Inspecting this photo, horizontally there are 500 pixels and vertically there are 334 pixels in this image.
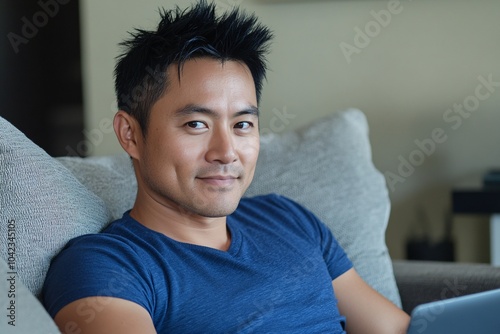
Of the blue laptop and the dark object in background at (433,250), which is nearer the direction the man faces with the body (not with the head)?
the blue laptop

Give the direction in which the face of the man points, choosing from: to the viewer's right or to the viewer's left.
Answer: to the viewer's right

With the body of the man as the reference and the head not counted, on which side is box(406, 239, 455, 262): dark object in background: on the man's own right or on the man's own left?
on the man's own left

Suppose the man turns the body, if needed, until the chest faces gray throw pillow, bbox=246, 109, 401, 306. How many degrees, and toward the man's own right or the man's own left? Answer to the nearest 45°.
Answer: approximately 90° to the man's own left

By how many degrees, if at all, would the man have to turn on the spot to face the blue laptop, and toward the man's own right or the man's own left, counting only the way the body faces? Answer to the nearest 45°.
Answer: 0° — they already face it

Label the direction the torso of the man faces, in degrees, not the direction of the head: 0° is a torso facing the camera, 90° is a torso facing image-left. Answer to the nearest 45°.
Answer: approximately 315°

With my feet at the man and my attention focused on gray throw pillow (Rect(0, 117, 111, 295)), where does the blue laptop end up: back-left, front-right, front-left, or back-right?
back-left
